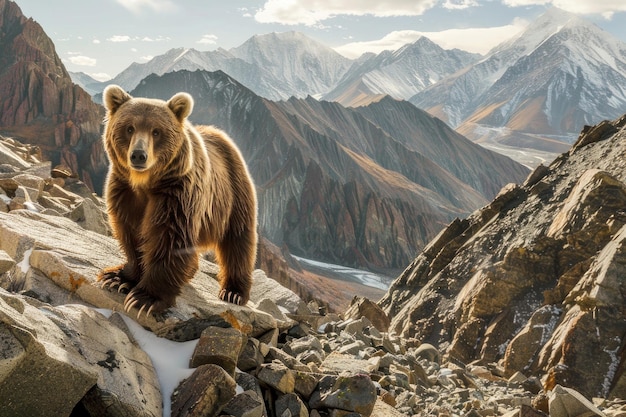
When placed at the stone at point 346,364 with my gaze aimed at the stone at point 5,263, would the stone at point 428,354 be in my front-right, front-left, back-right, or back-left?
back-right

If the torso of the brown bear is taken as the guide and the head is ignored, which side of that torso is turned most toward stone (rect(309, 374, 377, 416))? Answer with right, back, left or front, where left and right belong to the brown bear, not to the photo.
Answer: left

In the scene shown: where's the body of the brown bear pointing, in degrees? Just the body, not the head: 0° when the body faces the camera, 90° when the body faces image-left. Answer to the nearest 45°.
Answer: approximately 45°

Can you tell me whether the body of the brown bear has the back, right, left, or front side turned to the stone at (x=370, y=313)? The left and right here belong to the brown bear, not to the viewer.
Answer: back

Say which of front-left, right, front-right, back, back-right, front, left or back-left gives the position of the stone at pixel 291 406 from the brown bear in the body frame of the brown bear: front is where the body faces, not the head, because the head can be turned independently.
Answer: left

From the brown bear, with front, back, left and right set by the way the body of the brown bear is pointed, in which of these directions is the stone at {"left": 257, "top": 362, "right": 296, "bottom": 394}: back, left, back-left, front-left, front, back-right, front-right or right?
left

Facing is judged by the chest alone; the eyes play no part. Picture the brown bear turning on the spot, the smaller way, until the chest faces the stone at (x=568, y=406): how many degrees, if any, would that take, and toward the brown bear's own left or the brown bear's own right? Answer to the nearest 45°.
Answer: approximately 135° to the brown bear's own left

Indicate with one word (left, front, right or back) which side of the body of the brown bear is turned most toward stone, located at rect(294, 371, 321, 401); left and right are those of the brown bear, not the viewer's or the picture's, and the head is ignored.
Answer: left

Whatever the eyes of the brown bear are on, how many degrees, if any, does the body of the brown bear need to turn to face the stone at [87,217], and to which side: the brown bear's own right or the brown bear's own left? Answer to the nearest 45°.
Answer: approximately 135° to the brown bear's own right

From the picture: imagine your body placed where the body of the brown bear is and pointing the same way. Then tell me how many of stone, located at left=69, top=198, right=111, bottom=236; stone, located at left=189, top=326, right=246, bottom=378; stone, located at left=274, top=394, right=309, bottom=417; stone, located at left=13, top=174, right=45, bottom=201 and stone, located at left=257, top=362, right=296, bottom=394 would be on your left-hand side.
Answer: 3
